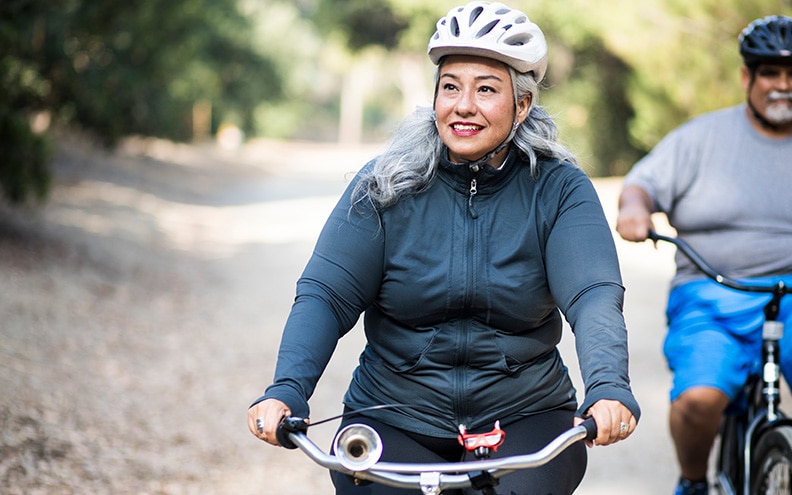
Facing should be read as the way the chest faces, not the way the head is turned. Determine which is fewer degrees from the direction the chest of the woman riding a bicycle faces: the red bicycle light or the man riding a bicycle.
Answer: the red bicycle light

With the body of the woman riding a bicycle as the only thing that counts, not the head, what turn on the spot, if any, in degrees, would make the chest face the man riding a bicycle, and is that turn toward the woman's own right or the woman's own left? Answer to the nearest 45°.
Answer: approximately 135° to the woman's own left

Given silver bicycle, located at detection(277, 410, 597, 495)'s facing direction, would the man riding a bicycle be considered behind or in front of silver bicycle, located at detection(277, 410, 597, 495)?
behind

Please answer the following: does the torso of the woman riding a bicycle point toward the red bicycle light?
yes

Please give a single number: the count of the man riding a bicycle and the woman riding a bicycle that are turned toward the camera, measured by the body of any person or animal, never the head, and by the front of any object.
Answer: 2

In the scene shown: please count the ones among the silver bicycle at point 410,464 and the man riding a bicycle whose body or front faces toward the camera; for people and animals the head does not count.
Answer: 2

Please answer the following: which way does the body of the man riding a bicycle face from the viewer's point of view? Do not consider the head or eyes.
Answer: toward the camera

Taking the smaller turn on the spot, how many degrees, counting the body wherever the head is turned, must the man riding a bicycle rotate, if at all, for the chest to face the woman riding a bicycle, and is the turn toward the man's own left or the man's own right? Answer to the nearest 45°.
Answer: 0° — they already face them
